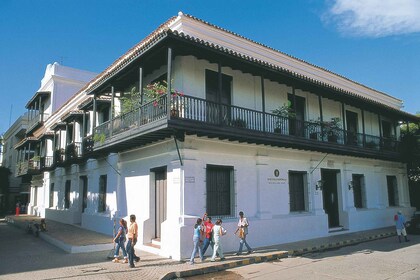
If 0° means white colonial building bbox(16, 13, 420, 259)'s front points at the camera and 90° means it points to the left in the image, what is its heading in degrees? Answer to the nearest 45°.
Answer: approximately 315°

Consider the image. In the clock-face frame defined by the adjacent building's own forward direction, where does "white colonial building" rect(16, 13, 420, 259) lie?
The white colonial building is roughly at 8 o'clock from the adjacent building.

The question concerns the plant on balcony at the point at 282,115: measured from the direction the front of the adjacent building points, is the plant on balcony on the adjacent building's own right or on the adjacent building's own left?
on the adjacent building's own left

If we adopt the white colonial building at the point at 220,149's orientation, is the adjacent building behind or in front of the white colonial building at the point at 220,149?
behind

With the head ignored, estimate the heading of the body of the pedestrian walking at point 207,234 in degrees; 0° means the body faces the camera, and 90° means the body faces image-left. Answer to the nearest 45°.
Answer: approximately 45°
